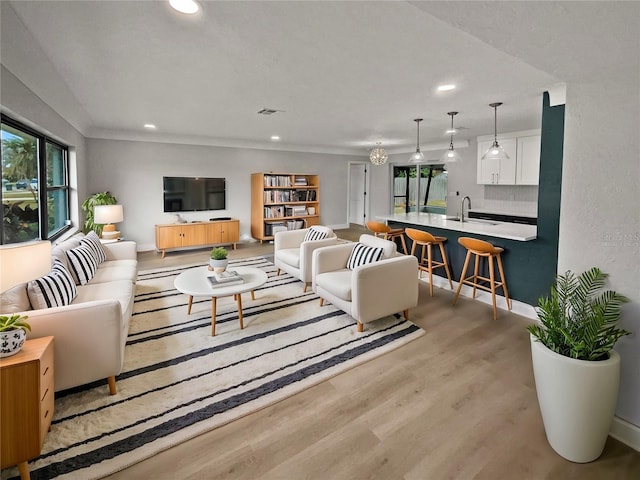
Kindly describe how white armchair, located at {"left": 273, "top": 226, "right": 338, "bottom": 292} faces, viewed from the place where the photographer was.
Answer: facing the viewer and to the left of the viewer

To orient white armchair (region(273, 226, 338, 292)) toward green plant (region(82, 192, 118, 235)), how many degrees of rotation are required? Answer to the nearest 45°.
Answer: approximately 45° to its right

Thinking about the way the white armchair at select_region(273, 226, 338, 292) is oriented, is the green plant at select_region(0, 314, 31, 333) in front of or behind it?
in front

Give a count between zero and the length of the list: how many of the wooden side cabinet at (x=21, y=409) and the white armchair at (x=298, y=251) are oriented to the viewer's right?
1

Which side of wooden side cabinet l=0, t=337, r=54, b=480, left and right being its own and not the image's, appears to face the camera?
right

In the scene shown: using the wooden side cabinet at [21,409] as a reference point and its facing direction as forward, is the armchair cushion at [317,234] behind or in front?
in front

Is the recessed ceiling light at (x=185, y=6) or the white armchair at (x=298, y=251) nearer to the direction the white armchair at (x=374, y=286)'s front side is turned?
the recessed ceiling light

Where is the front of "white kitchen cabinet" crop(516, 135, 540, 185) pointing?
toward the camera

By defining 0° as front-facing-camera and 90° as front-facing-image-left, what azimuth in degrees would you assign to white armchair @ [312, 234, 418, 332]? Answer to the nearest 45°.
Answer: approximately 45°

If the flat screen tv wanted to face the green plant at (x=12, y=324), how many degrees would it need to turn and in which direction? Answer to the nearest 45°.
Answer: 0° — it already faces it

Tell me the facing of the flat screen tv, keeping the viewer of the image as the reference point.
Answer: facing the viewer

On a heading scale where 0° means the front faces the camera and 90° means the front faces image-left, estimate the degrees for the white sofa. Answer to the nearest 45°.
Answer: approximately 270°

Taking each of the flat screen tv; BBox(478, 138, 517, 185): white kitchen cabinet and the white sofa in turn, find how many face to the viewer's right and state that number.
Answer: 1

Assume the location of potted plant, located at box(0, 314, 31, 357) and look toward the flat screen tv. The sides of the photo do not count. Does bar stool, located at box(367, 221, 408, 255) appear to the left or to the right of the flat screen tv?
right
